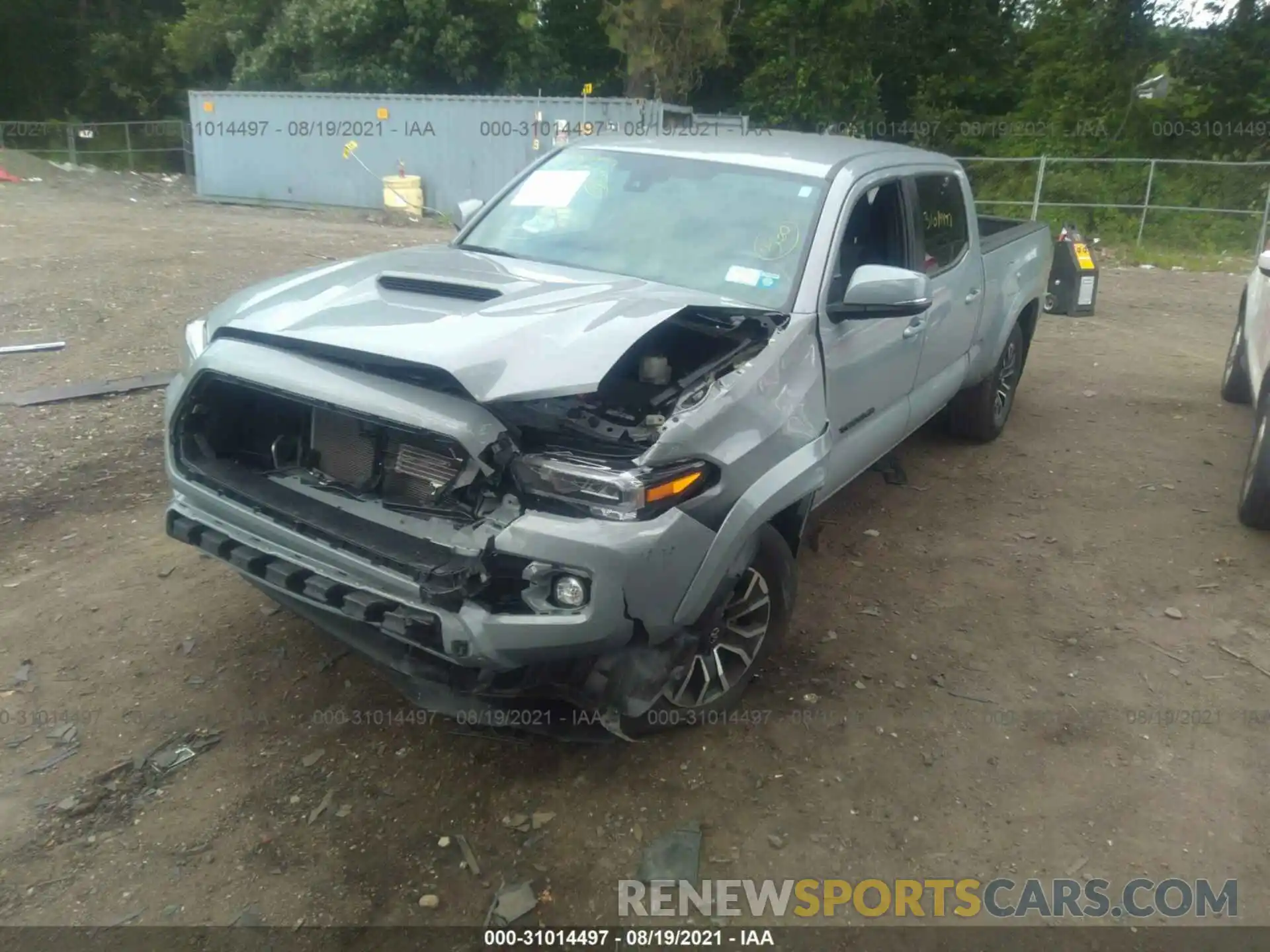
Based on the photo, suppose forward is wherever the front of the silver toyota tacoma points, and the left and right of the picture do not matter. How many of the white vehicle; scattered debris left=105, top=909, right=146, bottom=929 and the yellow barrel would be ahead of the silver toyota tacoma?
1

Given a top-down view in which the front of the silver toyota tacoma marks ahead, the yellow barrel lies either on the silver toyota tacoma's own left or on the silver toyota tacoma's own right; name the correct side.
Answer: on the silver toyota tacoma's own right

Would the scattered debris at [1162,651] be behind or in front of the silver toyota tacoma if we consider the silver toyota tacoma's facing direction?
behind

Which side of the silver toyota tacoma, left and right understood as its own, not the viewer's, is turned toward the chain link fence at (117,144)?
right

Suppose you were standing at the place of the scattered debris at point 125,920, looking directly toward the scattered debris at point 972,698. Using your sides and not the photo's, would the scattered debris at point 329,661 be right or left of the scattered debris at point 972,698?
left

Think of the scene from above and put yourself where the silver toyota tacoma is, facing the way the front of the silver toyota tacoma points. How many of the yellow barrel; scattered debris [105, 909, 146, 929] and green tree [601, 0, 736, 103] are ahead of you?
1

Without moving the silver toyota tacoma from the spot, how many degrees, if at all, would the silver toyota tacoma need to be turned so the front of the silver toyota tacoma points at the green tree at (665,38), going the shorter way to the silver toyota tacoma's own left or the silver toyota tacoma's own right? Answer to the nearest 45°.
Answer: approximately 135° to the silver toyota tacoma's own right

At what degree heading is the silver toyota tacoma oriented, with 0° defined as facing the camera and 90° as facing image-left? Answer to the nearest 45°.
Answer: approximately 45°

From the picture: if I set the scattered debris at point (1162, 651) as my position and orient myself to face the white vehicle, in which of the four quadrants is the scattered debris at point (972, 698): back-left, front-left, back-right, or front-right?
back-left

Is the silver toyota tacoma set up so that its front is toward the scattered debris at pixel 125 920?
yes
